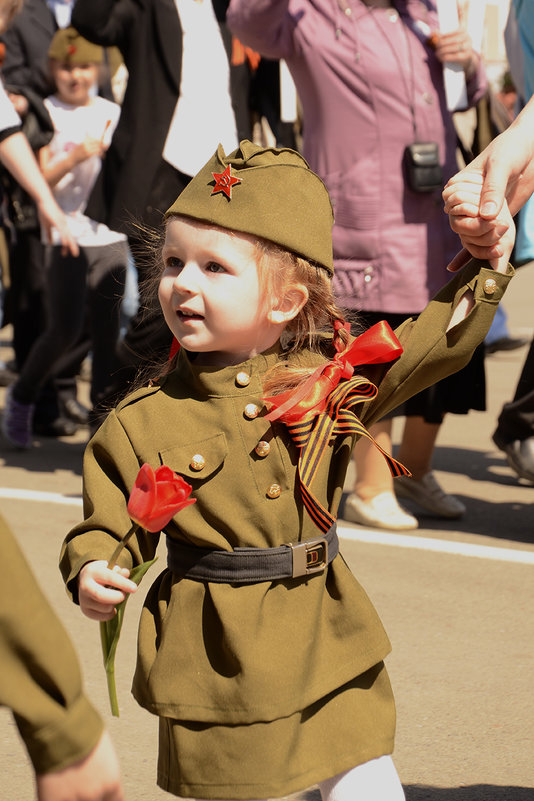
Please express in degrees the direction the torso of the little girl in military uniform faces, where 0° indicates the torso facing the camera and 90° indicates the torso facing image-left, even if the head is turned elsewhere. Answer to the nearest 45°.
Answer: approximately 0°

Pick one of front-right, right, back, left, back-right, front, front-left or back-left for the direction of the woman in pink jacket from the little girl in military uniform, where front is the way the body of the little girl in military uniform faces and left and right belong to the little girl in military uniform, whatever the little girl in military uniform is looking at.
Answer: back

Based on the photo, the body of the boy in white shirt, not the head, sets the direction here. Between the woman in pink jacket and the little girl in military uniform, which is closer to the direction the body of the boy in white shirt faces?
the little girl in military uniform

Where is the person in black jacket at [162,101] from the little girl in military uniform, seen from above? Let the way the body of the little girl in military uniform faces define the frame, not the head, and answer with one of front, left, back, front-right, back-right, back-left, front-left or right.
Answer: back

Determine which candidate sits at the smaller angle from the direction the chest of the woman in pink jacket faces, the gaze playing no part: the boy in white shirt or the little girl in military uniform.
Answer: the little girl in military uniform

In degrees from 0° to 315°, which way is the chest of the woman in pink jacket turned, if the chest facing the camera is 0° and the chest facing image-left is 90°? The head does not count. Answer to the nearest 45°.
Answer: approximately 315°

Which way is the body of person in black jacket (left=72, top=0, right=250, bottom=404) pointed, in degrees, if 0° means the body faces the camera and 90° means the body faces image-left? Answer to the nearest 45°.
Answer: approximately 315°

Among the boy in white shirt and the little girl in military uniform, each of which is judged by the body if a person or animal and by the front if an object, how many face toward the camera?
2

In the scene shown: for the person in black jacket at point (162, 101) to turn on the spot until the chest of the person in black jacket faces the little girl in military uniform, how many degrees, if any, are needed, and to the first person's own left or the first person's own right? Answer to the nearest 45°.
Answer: approximately 45° to the first person's own right
